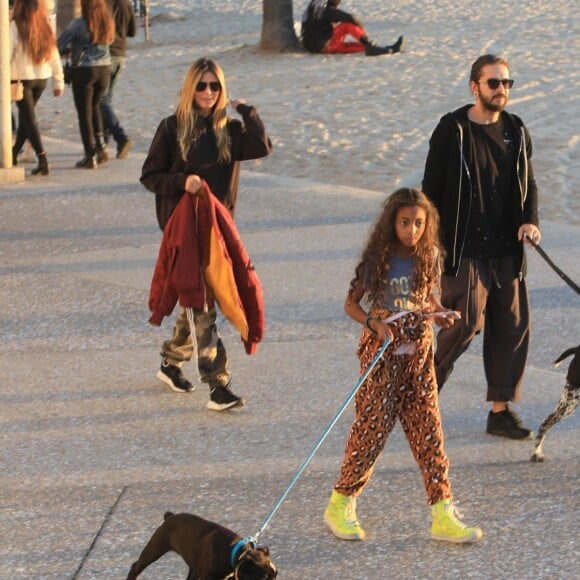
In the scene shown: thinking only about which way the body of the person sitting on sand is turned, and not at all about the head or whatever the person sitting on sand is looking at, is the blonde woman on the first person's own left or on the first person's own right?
on the first person's own right

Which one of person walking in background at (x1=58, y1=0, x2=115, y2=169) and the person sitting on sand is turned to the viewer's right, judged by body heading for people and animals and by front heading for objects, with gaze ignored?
the person sitting on sand

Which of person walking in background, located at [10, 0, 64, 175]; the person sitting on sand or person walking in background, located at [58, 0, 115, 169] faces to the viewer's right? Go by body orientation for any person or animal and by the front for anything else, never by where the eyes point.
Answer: the person sitting on sand

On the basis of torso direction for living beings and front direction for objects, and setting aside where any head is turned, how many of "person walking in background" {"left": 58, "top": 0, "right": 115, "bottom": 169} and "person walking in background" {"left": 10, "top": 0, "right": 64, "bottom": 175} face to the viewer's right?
0

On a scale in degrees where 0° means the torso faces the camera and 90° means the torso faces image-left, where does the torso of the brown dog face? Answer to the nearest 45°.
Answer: approximately 315°

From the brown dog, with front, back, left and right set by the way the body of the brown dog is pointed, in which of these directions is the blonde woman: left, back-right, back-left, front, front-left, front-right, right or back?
back-left

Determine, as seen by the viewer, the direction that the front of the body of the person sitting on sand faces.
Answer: to the viewer's right

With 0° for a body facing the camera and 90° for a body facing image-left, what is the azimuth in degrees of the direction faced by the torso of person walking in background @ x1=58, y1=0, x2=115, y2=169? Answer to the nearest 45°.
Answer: approximately 135°

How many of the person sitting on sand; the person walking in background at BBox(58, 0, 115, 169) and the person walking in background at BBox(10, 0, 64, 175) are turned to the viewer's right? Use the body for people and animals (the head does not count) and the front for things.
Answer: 1

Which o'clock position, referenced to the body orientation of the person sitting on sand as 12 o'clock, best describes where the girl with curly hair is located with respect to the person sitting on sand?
The girl with curly hair is roughly at 3 o'clock from the person sitting on sand.
